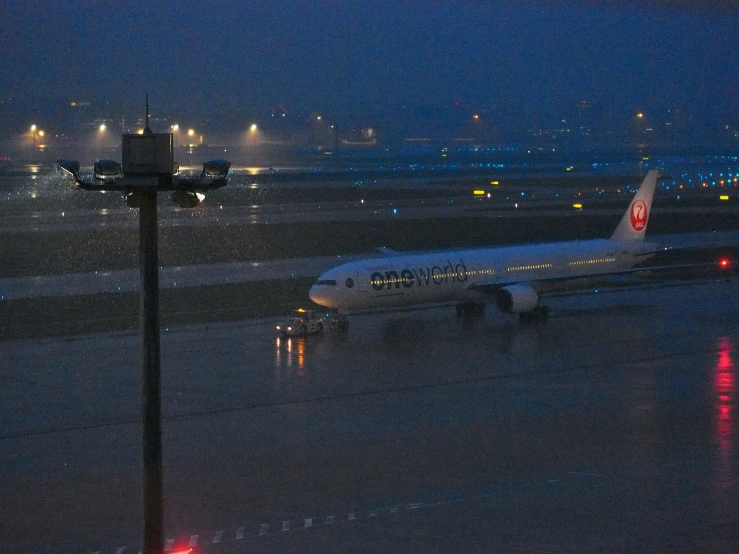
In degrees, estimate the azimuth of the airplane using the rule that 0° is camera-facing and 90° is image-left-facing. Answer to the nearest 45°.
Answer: approximately 45°

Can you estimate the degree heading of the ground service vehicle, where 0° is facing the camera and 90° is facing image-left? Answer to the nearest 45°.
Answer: approximately 45°

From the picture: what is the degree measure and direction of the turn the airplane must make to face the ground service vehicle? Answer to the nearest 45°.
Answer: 0° — it already faces it

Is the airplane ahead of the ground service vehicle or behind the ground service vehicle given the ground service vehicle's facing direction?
behind

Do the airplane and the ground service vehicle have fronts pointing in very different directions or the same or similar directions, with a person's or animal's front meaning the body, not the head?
same or similar directions

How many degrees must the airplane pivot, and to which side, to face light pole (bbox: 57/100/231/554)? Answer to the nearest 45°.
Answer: approximately 45° to its left

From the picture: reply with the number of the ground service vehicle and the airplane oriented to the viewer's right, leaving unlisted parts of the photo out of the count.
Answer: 0

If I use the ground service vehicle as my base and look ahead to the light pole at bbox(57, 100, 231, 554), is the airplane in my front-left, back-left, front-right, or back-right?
back-left

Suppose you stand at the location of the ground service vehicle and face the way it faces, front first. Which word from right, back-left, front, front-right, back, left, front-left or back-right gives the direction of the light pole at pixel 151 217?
front-left

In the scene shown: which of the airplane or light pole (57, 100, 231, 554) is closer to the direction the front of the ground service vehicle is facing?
the light pole

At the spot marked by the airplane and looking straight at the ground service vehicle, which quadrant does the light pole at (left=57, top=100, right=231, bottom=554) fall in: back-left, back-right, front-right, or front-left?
front-left
